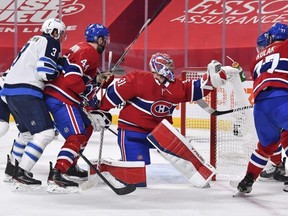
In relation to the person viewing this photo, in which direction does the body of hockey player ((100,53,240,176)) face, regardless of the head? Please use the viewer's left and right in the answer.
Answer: facing the viewer and to the right of the viewer

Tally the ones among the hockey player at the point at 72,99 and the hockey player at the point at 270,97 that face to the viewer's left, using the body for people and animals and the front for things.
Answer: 0

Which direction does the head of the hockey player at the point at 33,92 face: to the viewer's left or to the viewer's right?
to the viewer's right

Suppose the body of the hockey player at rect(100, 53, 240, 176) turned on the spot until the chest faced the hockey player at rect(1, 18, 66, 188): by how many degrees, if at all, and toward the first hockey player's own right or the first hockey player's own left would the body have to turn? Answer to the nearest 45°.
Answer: approximately 135° to the first hockey player's own right

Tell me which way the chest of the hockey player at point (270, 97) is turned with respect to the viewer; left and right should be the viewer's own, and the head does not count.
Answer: facing away from the viewer and to the right of the viewer

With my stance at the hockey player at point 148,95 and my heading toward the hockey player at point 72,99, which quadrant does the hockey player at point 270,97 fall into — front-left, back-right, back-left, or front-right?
back-left

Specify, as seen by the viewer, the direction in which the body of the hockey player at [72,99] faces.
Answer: to the viewer's right

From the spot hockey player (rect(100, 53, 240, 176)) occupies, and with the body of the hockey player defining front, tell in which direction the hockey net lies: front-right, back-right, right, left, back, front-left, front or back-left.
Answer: left
